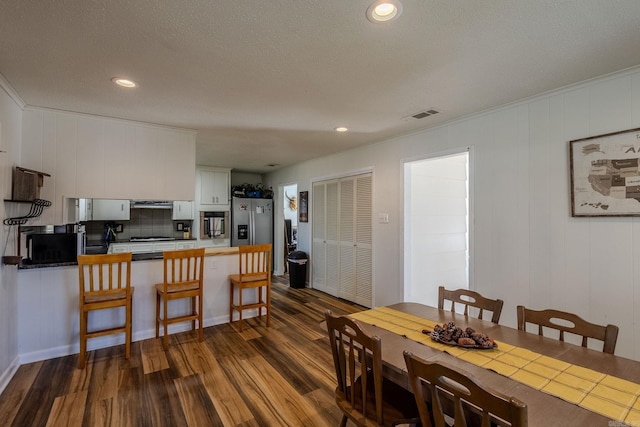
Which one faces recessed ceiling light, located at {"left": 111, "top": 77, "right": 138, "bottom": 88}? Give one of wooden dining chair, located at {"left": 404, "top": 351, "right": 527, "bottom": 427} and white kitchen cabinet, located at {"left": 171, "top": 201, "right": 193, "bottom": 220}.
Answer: the white kitchen cabinet

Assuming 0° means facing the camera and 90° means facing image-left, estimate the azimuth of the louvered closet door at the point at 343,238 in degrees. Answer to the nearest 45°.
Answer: approximately 45°

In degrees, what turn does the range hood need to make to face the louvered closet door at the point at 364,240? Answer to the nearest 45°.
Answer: approximately 45° to its left

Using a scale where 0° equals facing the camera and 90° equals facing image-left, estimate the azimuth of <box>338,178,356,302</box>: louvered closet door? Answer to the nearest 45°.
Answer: approximately 45°

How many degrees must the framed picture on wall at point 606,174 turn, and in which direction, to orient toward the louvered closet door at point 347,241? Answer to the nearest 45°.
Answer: approximately 45° to its right

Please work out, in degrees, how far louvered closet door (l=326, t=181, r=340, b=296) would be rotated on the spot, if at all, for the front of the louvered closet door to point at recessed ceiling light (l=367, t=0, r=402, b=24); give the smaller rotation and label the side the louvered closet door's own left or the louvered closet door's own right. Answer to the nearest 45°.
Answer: approximately 45° to the louvered closet door's own left

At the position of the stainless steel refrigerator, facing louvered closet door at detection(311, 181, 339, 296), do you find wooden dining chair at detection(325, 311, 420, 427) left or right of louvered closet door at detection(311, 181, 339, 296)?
right
